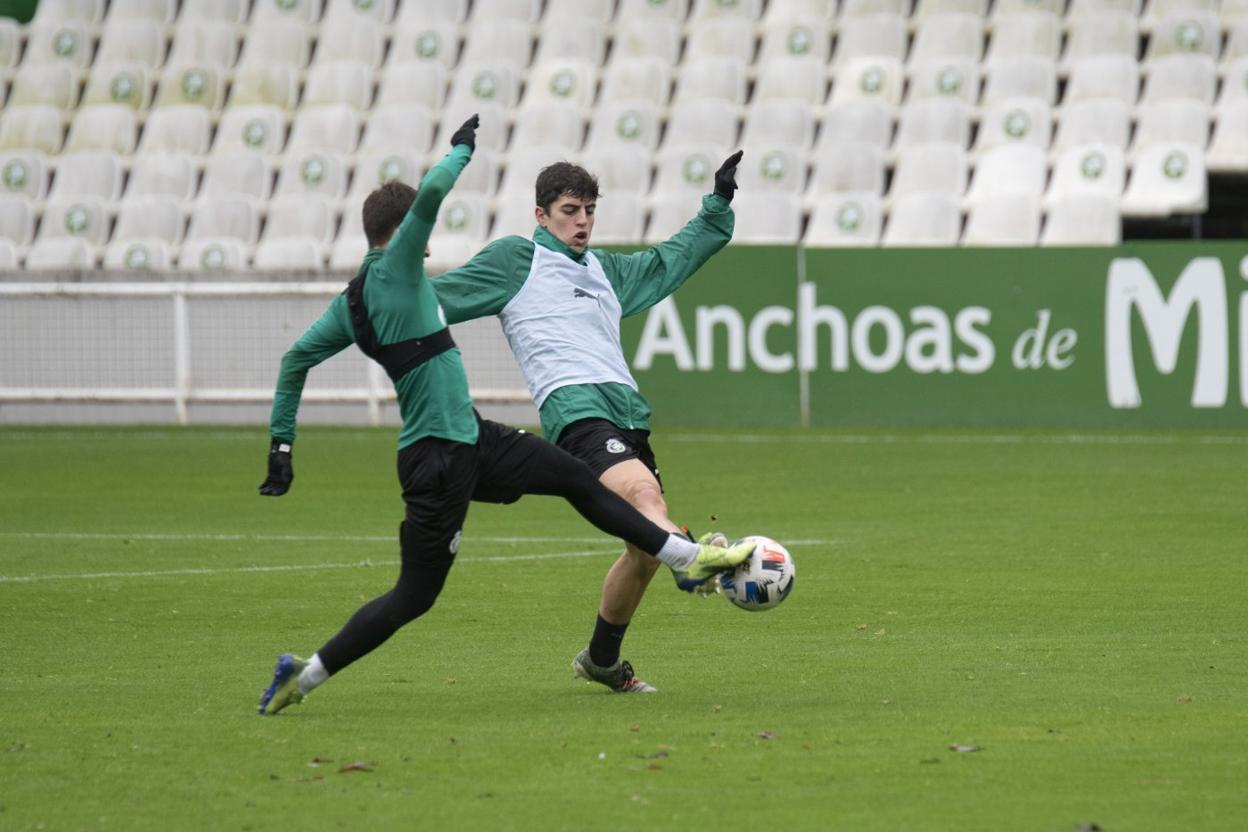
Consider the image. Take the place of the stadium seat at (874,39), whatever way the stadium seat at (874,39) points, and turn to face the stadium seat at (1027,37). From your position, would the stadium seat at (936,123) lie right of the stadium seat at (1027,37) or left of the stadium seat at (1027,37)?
right

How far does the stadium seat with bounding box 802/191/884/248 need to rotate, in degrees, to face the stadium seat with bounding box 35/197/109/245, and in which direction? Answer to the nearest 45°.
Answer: approximately 90° to its right

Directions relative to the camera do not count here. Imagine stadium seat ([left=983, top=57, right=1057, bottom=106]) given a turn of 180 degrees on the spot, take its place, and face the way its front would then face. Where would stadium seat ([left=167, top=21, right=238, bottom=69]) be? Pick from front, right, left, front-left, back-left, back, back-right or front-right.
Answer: left

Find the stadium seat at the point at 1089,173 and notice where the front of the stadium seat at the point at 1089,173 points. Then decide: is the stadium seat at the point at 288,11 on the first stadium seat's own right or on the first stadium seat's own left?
on the first stadium seat's own right

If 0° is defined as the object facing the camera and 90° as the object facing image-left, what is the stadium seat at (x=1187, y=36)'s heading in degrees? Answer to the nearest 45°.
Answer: approximately 0°

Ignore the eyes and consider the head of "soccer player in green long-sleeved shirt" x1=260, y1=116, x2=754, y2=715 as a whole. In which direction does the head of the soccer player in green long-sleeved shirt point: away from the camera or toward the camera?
away from the camera

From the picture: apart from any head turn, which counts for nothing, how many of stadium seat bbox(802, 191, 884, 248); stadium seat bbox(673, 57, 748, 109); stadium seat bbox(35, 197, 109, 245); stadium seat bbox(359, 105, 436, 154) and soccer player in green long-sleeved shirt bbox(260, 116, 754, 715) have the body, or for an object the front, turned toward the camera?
4

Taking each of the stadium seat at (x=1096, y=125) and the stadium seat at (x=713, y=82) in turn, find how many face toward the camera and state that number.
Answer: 2

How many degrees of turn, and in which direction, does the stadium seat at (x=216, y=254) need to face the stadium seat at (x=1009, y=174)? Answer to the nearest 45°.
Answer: approximately 90° to its left

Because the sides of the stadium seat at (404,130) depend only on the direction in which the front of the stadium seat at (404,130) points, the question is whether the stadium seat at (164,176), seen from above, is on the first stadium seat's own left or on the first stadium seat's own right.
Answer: on the first stadium seat's own right
